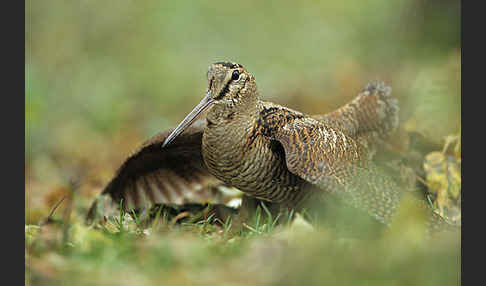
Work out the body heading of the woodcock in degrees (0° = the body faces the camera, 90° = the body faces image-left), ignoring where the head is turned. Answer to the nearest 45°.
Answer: approximately 45°
